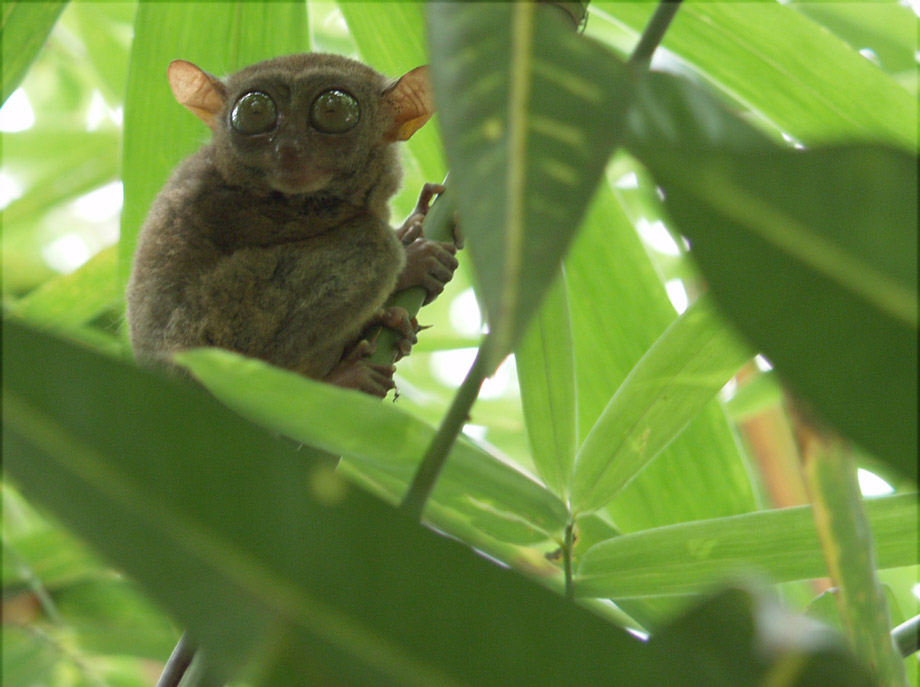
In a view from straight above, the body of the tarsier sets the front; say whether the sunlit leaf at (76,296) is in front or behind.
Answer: behind

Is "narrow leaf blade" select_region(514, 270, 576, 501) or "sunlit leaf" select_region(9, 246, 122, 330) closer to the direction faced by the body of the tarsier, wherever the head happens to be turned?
the narrow leaf blade

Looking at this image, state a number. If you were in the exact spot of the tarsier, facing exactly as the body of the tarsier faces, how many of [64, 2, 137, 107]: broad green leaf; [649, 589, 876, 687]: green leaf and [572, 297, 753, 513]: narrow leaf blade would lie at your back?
1

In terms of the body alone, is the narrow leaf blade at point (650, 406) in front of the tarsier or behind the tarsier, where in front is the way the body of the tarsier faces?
in front

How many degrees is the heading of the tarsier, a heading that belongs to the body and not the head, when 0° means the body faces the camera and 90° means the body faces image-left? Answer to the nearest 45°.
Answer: approximately 315°

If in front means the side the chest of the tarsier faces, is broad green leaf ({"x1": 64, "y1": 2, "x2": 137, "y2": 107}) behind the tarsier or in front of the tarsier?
behind

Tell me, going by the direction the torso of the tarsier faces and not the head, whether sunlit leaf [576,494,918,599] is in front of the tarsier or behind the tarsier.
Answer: in front
